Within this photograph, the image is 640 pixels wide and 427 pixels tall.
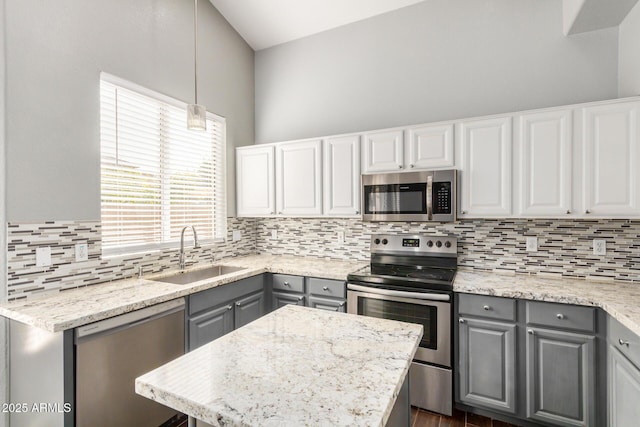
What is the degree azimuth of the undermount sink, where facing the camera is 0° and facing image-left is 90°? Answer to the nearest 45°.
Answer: approximately 315°

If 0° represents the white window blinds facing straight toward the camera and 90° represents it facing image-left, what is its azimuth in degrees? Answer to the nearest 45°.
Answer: approximately 315°

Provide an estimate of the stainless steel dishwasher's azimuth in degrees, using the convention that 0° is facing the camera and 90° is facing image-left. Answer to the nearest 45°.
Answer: approximately 315°

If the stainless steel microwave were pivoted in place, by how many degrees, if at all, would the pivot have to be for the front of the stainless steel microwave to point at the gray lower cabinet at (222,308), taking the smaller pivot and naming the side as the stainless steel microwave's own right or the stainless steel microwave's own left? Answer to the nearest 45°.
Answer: approximately 90° to the stainless steel microwave's own right

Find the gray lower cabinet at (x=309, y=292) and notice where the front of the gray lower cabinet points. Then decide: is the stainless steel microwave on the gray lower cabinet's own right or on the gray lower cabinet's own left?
on the gray lower cabinet's own left

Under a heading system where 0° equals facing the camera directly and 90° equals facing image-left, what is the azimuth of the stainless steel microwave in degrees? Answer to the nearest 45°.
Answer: approximately 0°

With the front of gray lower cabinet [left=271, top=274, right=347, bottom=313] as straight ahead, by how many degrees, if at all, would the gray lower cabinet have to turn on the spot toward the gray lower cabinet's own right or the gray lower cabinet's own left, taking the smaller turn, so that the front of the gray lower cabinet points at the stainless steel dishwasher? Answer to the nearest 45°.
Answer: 0° — it already faces it

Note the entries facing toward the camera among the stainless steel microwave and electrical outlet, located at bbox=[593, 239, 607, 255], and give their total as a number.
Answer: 2
